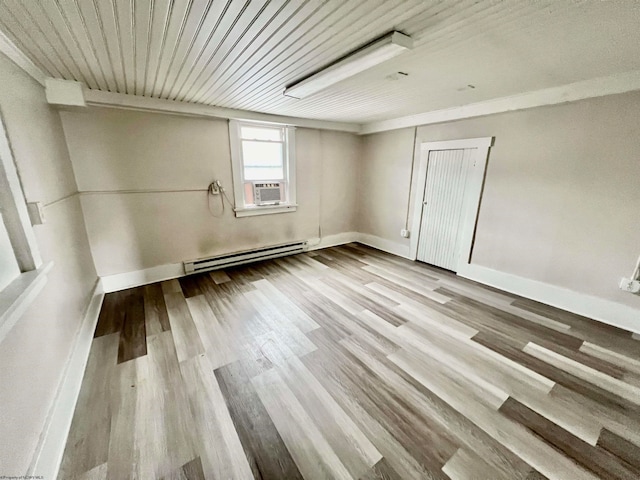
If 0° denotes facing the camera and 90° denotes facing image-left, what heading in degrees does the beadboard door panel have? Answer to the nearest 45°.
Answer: approximately 45°

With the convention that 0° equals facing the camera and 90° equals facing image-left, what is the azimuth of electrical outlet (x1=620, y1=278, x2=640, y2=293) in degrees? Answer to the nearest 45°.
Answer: approximately 0°

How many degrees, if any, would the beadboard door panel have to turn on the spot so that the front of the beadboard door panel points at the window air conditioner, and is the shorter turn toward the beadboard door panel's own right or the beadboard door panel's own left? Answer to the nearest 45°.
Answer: approximately 45° to the beadboard door panel's own right
